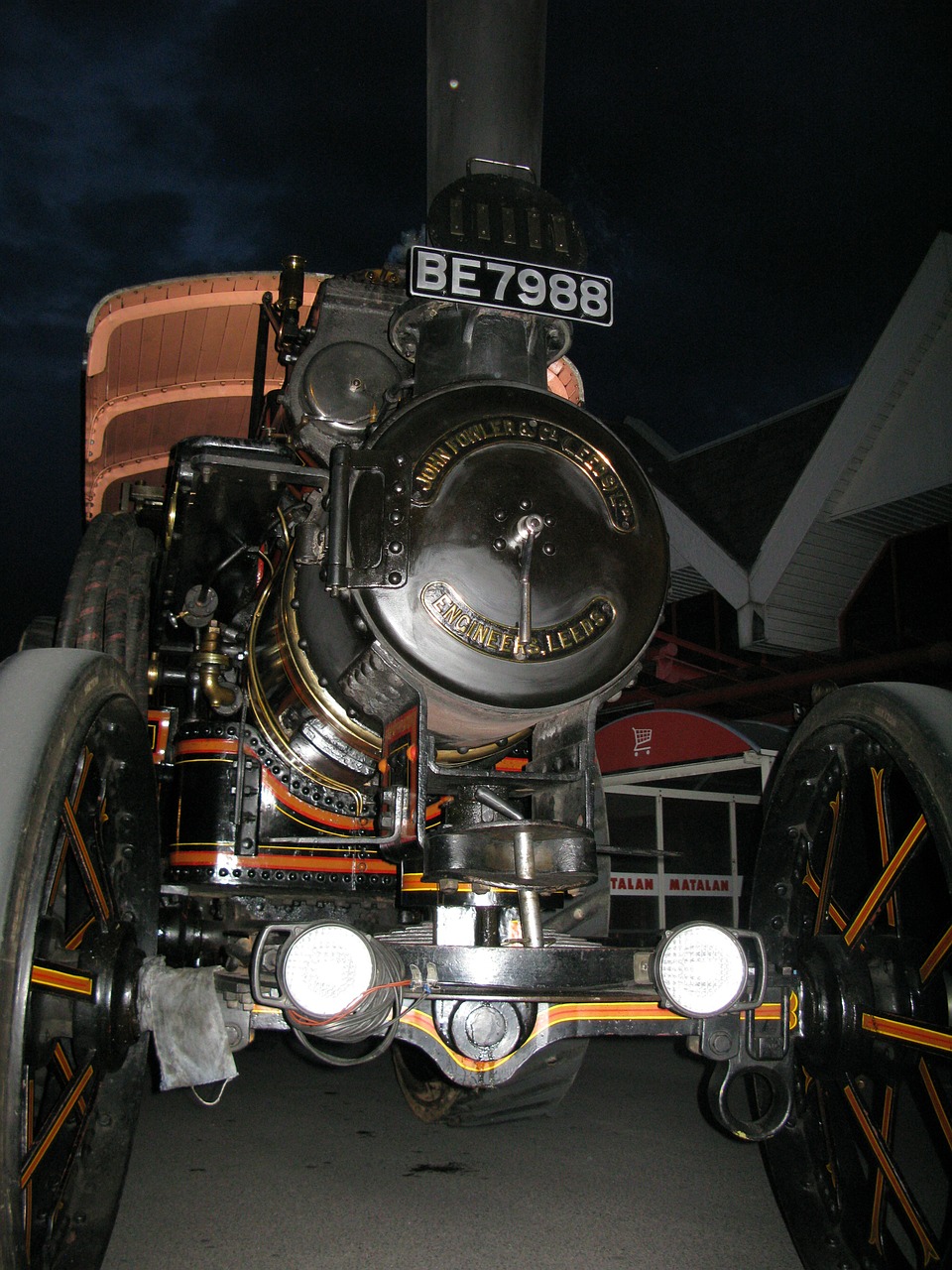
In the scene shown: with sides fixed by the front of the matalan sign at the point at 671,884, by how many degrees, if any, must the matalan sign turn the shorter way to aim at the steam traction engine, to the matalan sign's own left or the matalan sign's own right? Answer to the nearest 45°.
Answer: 0° — it already faces it

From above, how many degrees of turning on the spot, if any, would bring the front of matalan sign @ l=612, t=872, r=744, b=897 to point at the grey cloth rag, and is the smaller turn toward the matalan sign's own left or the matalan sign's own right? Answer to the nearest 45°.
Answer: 0° — it already faces it

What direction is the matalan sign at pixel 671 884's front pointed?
toward the camera
